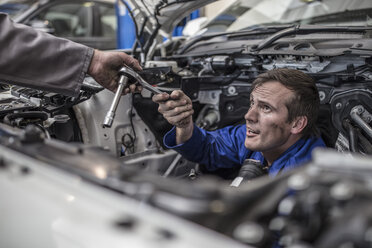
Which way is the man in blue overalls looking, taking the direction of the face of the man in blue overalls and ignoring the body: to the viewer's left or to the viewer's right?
to the viewer's left

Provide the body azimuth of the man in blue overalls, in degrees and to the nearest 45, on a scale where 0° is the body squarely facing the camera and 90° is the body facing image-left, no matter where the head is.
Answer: approximately 45°
